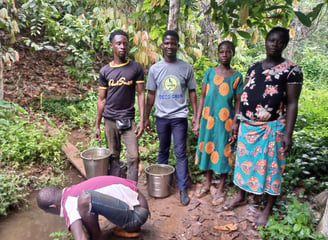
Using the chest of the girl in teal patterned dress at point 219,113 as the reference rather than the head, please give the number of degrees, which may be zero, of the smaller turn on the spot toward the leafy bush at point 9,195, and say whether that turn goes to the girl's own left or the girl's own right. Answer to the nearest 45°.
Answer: approximately 90° to the girl's own right

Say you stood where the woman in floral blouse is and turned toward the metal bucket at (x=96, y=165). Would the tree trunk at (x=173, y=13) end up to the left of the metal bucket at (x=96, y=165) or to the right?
right

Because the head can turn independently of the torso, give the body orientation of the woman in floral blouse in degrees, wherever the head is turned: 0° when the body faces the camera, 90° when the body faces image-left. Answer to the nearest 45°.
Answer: approximately 45°

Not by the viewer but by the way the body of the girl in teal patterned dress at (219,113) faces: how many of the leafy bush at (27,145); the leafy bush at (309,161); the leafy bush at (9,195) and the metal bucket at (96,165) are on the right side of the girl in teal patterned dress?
3

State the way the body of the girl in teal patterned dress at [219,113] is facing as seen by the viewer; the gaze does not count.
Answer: toward the camera

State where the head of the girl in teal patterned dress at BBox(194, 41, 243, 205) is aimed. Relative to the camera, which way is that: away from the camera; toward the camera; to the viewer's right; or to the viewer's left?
toward the camera

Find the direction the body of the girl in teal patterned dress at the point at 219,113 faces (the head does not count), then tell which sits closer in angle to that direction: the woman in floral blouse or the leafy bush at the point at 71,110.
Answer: the woman in floral blouse

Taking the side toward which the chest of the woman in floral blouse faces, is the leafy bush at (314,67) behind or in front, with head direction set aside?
behind

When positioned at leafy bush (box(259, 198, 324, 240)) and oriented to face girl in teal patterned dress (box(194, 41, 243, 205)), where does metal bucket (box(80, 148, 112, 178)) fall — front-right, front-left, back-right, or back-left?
front-left

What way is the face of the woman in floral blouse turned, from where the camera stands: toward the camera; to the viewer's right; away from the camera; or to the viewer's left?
toward the camera

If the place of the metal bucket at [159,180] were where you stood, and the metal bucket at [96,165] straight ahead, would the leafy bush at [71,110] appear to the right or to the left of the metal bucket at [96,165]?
right

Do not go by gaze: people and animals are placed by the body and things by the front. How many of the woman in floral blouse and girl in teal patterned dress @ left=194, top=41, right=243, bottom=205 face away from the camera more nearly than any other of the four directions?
0
